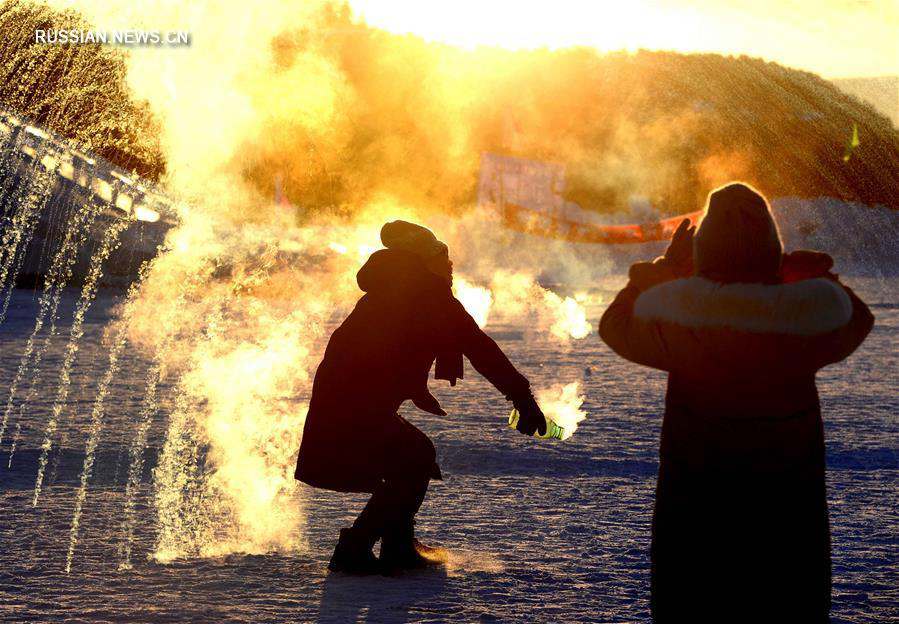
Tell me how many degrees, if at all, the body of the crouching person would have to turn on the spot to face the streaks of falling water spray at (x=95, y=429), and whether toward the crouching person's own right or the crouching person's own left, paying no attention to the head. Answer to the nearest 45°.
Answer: approximately 135° to the crouching person's own left

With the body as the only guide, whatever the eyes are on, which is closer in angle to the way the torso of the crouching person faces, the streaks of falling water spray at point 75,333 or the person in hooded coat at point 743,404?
the person in hooded coat

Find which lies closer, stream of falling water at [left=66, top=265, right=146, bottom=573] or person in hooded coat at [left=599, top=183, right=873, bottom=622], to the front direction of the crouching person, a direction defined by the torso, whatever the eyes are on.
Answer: the person in hooded coat

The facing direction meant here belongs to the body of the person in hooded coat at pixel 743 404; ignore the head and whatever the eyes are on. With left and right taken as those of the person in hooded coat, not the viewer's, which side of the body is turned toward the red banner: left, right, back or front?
front

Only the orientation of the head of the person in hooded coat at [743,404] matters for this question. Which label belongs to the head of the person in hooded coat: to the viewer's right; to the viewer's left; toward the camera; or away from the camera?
away from the camera

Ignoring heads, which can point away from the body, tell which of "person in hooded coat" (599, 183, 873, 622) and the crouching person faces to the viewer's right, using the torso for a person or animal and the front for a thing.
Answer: the crouching person

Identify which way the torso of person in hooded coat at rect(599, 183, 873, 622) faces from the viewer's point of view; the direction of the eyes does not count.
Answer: away from the camera

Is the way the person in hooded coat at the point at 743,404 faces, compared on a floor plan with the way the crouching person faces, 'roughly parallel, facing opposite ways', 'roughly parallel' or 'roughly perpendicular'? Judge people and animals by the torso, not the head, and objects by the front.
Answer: roughly perpendicular

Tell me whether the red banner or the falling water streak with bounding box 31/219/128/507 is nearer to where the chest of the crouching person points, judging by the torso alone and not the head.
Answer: the red banner

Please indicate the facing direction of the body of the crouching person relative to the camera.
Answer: to the viewer's right

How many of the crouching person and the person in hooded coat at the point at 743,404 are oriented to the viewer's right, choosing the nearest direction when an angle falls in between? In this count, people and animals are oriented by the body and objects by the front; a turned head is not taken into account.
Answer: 1

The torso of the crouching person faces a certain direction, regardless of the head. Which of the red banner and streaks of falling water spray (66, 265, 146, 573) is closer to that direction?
the red banner

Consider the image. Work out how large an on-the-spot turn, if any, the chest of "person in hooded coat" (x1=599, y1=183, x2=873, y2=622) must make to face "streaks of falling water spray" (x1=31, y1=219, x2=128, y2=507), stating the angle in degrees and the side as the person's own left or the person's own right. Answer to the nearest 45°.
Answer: approximately 45° to the person's own left

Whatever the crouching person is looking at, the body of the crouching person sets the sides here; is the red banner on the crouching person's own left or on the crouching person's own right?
on the crouching person's own left
